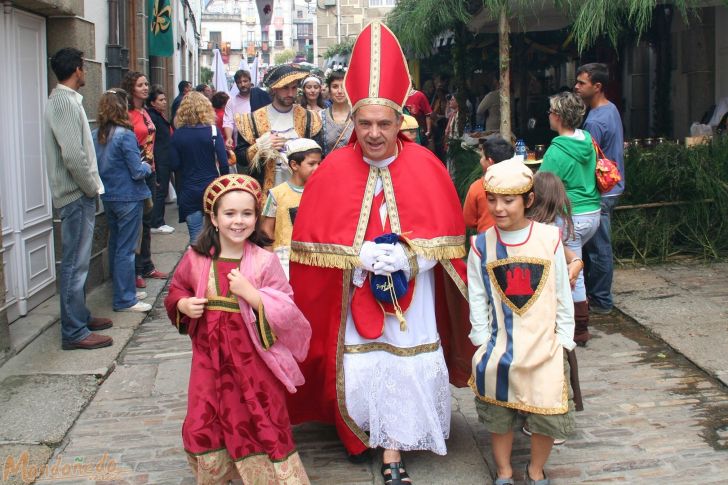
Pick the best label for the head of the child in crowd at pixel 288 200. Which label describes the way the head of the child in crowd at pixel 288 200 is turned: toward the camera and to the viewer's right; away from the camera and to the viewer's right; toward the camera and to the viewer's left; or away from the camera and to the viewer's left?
toward the camera and to the viewer's right

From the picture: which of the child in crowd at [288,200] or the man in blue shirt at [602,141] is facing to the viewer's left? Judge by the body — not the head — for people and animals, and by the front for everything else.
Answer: the man in blue shirt

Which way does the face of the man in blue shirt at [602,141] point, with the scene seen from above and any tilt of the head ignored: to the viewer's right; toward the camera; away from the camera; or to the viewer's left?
to the viewer's left

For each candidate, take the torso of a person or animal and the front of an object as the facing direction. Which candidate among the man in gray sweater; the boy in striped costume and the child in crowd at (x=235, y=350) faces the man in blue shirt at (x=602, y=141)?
the man in gray sweater

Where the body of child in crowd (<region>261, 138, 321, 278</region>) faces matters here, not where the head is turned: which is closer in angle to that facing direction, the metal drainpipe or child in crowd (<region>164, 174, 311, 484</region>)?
the child in crowd

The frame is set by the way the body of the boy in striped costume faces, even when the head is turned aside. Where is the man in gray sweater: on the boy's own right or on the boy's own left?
on the boy's own right

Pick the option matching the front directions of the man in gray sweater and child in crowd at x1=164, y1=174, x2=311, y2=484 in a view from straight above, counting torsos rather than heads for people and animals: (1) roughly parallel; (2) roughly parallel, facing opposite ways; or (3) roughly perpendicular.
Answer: roughly perpendicular

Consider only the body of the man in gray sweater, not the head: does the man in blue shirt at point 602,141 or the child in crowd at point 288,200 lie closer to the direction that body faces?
the man in blue shirt

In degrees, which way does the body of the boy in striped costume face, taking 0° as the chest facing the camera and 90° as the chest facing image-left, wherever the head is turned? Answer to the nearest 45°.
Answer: approximately 0°

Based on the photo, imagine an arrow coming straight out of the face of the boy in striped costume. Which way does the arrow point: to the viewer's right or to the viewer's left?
to the viewer's left

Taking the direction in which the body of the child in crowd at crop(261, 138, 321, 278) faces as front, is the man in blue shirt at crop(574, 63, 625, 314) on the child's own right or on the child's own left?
on the child's own left

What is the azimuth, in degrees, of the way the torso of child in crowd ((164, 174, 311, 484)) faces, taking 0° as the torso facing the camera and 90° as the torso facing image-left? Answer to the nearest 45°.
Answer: approximately 0°

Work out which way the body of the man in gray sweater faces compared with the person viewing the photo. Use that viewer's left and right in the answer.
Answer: facing to the right of the viewer

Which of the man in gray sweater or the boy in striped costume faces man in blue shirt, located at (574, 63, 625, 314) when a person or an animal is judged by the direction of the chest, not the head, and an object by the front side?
the man in gray sweater
